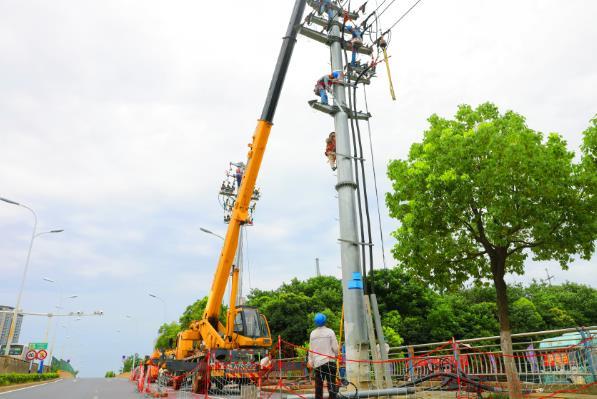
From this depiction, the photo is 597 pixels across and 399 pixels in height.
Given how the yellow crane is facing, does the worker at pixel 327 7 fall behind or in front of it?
in front

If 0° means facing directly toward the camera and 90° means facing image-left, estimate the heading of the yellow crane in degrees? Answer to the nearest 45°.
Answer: approximately 315°

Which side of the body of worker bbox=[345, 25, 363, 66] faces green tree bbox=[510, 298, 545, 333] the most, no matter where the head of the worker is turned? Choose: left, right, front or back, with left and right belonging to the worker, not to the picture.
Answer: right

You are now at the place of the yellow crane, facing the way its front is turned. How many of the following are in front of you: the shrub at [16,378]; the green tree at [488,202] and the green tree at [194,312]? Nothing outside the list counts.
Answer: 1

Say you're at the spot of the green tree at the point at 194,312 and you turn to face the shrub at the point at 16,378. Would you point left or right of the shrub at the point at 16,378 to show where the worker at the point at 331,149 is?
left

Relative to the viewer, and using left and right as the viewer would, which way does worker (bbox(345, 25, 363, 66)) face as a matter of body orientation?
facing to the left of the viewer

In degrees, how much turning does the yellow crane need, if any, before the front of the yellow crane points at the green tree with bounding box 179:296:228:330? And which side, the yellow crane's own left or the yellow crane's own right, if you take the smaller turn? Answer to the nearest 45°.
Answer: approximately 135° to the yellow crane's own left

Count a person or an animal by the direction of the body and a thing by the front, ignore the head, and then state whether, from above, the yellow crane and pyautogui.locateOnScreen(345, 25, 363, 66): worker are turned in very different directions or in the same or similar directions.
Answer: very different directions
